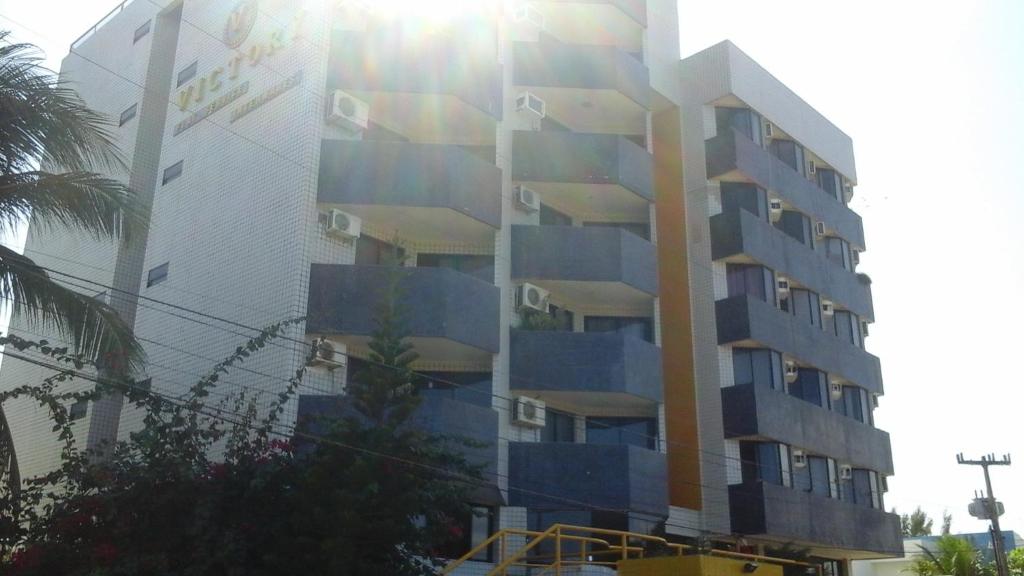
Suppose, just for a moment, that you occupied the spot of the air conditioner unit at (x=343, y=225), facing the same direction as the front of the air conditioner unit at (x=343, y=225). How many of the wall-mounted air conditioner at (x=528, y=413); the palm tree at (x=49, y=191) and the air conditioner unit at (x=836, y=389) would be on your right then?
1

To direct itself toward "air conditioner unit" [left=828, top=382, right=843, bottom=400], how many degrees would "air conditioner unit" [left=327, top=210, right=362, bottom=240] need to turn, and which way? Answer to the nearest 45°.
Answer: approximately 90° to its left

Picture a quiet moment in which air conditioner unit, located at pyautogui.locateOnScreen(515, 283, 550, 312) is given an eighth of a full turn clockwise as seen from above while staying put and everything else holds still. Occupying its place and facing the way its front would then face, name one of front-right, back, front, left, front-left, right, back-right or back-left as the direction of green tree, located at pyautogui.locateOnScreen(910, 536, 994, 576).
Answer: back-left

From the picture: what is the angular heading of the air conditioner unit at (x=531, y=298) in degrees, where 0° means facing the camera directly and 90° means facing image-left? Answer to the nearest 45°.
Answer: approximately 315°

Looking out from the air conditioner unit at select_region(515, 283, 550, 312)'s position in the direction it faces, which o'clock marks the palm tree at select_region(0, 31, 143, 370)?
The palm tree is roughly at 3 o'clock from the air conditioner unit.

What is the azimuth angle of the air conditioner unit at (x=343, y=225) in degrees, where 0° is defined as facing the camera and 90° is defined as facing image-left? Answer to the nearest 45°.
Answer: approximately 315°
